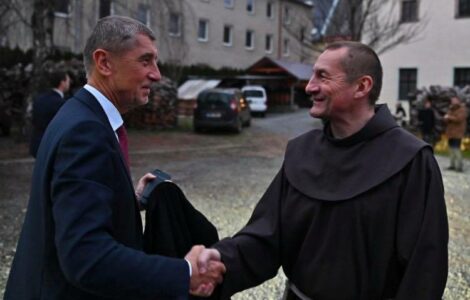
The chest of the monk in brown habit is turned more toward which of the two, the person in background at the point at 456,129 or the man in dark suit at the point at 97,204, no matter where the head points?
the man in dark suit

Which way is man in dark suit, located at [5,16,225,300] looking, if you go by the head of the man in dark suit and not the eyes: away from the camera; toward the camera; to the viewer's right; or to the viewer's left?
to the viewer's right

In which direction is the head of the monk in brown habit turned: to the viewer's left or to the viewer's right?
to the viewer's left

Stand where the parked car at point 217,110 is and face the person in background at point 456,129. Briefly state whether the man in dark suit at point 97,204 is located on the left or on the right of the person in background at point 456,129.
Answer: right

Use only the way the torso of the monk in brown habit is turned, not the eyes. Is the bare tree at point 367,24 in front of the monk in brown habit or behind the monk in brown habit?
behind

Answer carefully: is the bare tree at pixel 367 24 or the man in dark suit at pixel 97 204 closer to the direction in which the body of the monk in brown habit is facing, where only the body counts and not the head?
the man in dark suit

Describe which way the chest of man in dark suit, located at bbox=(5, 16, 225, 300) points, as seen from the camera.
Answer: to the viewer's right

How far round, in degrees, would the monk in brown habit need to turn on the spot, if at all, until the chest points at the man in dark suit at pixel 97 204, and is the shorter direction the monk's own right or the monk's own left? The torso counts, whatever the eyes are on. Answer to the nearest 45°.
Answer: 0° — they already face them
